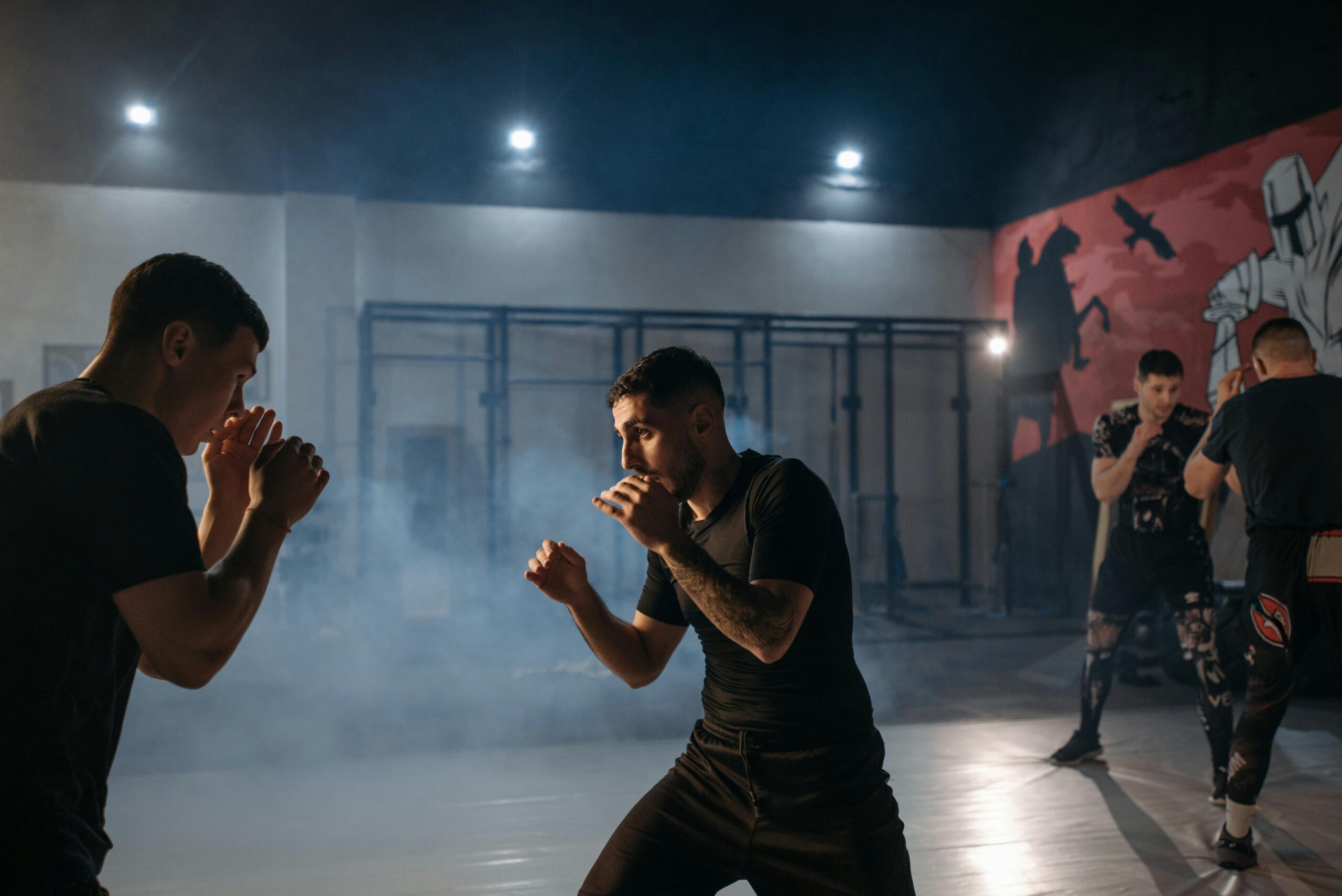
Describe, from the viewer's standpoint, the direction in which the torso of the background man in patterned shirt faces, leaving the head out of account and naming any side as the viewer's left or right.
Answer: facing the viewer

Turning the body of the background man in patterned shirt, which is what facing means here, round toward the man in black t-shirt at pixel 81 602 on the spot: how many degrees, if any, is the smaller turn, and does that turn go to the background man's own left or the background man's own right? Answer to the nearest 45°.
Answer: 0° — they already face them

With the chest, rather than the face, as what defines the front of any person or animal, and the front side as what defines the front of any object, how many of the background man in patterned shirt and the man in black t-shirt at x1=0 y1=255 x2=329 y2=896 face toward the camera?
1

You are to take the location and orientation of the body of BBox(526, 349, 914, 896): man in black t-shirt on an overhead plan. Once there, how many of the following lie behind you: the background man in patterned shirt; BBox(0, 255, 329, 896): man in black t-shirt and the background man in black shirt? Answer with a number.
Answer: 2

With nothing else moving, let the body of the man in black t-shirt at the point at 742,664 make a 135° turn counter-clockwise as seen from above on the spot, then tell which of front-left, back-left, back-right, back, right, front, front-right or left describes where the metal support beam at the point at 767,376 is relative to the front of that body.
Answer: left

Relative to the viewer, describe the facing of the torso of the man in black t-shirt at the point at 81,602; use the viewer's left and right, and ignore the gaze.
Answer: facing to the right of the viewer

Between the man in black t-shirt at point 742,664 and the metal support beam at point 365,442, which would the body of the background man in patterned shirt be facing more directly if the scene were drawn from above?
the man in black t-shirt

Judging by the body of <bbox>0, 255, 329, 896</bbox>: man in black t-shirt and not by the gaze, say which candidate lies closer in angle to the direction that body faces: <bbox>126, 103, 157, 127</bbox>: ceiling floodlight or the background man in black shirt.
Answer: the background man in black shirt

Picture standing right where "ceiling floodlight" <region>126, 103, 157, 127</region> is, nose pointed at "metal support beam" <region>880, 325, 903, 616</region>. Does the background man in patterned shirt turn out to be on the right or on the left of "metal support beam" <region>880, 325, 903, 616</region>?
right

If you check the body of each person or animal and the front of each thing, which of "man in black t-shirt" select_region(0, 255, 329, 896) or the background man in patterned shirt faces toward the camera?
the background man in patterned shirt

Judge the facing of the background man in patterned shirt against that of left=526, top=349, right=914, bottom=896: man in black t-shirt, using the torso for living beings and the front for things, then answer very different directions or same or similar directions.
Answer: same or similar directions

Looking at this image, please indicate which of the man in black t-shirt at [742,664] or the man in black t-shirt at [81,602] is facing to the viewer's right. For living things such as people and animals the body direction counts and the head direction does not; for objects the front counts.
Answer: the man in black t-shirt at [81,602]

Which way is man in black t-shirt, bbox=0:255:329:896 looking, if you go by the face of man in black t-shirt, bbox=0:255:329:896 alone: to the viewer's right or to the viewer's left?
to the viewer's right

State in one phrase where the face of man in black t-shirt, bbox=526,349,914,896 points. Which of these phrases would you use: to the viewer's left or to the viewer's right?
to the viewer's left

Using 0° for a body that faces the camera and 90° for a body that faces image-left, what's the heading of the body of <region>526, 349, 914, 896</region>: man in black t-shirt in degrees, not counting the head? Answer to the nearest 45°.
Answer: approximately 45°

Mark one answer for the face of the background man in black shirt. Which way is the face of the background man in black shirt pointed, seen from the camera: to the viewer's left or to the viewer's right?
to the viewer's left

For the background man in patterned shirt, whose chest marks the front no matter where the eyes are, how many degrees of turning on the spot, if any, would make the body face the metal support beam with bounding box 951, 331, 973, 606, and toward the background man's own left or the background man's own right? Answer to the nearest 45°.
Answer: approximately 180°
